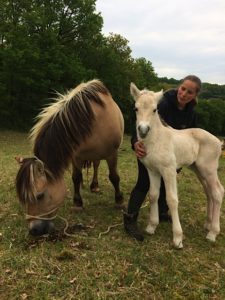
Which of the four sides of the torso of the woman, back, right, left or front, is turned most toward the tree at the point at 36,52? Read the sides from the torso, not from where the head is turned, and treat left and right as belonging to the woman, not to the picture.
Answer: back

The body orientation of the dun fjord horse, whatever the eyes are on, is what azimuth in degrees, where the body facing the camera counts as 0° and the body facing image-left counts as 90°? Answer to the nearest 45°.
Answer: approximately 45°

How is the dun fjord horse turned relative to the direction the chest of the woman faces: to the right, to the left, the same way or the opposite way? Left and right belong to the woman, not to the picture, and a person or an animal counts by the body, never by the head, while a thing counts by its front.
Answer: to the right

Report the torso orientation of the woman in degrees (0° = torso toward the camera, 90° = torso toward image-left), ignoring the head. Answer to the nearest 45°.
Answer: approximately 315°

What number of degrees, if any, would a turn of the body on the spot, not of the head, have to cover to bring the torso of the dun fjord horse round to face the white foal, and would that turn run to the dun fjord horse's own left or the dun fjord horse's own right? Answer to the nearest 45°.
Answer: approximately 135° to the dun fjord horse's own left

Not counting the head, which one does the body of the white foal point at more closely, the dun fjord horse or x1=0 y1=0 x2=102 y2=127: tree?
the dun fjord horse

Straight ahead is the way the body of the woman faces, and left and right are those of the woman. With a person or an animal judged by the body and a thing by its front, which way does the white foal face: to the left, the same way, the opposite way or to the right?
to the right

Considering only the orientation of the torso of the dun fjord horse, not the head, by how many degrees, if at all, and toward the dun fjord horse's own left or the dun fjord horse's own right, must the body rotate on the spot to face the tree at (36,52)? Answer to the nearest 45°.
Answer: approximately 135° to the dun fjord horse's own right

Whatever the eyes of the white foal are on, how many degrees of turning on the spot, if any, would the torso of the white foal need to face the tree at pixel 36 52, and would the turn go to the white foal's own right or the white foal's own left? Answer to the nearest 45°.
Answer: approximately 90° to the white foal's own right

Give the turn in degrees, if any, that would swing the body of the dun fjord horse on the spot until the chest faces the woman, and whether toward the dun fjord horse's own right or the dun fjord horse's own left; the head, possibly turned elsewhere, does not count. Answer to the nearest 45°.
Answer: approximately 135° to the dun fjord horse's own left

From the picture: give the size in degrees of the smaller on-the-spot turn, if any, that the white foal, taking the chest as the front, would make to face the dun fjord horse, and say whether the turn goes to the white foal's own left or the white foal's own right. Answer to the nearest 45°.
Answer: approximately 45° to the white foal's own right

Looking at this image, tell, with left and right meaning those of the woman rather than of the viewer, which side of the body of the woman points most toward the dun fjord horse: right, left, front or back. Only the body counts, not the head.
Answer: right
